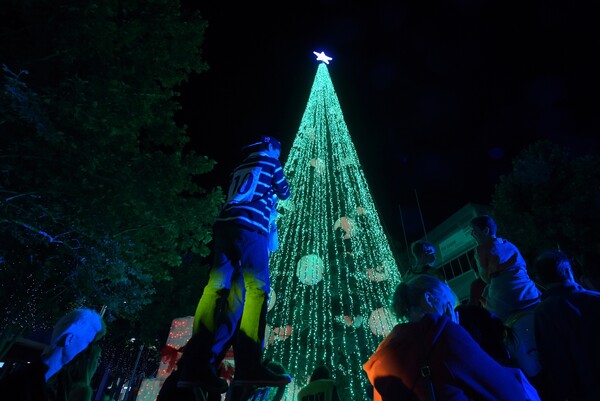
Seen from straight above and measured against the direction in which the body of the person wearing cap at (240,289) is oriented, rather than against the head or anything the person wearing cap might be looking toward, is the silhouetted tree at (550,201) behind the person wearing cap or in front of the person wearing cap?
in front

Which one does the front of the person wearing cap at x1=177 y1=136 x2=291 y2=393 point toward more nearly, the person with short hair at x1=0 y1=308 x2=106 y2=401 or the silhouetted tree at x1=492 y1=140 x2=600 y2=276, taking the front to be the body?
the silhouetted tree

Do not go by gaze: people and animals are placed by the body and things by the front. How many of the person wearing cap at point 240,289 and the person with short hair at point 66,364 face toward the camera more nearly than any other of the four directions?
0

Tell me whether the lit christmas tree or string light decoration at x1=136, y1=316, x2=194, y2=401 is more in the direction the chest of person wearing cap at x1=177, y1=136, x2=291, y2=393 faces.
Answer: the lit christmas tree

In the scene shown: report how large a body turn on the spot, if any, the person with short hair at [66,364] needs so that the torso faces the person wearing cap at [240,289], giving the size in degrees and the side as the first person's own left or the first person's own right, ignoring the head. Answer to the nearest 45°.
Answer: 0° — they already face them

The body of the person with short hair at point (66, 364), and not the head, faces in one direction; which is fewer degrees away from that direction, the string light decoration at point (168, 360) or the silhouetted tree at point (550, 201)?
the silhouetted tree

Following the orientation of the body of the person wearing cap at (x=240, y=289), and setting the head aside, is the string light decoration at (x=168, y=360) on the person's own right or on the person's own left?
on the person's own left

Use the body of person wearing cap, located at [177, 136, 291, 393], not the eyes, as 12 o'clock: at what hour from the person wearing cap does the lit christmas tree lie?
The lit christmas tree is roughly at 11 o'clock from the person wearing cap.

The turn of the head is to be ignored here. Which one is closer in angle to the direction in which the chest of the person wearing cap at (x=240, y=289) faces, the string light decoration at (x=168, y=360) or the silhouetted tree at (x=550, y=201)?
the silhouetted tree

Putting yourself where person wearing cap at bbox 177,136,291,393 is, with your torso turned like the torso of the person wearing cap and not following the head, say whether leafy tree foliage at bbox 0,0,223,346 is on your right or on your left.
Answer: on your left

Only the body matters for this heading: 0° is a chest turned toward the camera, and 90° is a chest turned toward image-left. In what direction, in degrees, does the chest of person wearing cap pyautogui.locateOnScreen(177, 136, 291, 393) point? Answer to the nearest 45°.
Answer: approximately 225°

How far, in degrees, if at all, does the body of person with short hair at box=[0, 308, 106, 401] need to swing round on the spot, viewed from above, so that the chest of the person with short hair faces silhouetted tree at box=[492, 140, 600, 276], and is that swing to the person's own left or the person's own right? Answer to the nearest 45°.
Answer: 0° — they already face it
